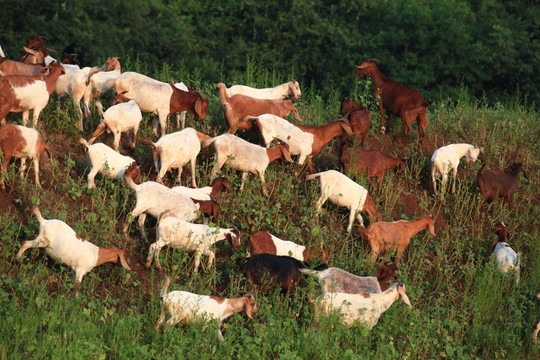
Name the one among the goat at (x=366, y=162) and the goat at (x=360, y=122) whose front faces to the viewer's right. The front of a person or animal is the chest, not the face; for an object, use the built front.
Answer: the goat at (x=366, y=162)

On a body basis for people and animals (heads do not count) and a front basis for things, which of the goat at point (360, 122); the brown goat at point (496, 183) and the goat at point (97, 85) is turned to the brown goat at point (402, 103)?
the goat at point (97, 85)

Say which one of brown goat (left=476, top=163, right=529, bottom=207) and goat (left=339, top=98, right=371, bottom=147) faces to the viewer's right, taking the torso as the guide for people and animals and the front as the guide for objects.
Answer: the brown goat

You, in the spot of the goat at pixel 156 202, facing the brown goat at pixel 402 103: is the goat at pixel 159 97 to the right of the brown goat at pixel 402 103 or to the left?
left

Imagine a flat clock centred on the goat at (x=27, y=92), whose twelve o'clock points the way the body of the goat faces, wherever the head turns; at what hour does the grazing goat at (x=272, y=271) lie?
The grazing goat is roughly at 2 o'clock from the goat.

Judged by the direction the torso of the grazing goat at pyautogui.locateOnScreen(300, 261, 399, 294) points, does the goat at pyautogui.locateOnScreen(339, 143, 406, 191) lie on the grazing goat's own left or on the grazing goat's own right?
on the grazing goat's own left

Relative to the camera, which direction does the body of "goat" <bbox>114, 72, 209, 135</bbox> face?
to the viewer's right

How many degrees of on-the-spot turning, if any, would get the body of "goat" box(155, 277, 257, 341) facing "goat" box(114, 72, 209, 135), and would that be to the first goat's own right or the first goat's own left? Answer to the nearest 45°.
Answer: approximately 90° to the first goat's own left

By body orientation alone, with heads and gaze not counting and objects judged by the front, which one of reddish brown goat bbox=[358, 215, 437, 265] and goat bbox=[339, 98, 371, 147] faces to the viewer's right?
the reddish brown goat

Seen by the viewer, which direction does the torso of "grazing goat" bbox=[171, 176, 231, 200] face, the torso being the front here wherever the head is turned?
to the viewer's right

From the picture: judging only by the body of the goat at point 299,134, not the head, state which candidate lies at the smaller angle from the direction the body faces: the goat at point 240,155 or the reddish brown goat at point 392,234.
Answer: the reddish brown goat

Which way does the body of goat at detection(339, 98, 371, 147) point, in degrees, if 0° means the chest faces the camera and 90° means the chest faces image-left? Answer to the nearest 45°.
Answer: approximately 45°
